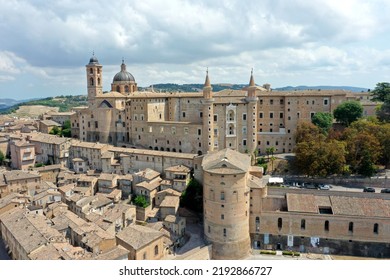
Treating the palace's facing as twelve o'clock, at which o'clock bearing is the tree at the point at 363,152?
The tree is roughly at 10 o'clock from the palace.

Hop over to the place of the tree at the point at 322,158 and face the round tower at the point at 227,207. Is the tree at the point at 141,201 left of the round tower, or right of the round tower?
right

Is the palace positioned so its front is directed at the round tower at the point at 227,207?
yes

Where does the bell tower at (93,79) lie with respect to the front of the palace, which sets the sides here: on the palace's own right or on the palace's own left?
on the palace's own right

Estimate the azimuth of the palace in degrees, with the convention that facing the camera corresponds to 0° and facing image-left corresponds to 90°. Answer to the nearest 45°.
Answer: approximately 0°

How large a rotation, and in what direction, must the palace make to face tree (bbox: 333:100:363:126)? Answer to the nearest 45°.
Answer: approximately 90° to its left

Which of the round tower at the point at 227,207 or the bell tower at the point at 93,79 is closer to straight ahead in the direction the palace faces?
the round tower

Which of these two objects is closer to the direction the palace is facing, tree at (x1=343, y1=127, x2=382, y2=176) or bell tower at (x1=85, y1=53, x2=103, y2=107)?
the tree
